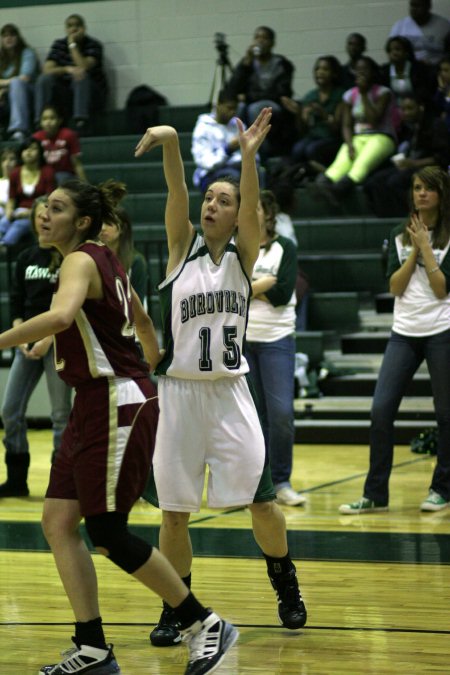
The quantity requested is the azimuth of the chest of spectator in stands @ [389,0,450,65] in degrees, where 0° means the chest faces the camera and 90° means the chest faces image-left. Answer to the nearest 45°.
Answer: approximately 0°

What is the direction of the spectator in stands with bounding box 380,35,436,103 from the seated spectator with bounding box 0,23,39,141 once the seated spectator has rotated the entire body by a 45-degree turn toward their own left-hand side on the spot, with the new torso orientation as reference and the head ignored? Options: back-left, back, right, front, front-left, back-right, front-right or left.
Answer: front

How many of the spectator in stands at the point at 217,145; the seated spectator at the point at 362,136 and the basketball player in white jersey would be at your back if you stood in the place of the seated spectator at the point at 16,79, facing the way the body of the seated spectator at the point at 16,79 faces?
0

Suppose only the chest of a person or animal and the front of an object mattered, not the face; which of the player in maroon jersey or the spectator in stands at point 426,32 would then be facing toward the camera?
the spectator in stands

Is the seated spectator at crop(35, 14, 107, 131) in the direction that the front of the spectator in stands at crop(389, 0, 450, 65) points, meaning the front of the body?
no

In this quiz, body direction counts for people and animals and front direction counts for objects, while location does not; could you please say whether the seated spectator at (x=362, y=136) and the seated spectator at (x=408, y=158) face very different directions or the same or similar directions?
same or similar directions

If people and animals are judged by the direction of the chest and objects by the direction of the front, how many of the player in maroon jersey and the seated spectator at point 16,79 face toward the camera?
1

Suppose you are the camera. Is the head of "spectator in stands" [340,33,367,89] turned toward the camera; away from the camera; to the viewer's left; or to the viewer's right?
toward the camera

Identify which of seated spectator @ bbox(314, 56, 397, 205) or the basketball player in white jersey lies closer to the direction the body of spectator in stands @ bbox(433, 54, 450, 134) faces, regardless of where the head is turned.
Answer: the basketball player in white jersey

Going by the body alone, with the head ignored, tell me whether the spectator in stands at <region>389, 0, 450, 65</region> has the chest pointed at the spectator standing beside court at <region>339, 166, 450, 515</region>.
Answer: yes

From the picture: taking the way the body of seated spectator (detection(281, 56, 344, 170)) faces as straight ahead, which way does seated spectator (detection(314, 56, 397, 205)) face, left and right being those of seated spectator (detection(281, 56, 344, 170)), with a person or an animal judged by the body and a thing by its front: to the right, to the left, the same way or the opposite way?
the same way

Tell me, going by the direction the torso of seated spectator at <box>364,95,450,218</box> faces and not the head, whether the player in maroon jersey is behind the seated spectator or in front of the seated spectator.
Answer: in front

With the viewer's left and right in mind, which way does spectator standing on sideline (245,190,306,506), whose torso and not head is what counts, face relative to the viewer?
facing the viewer and to the left of the viewer
